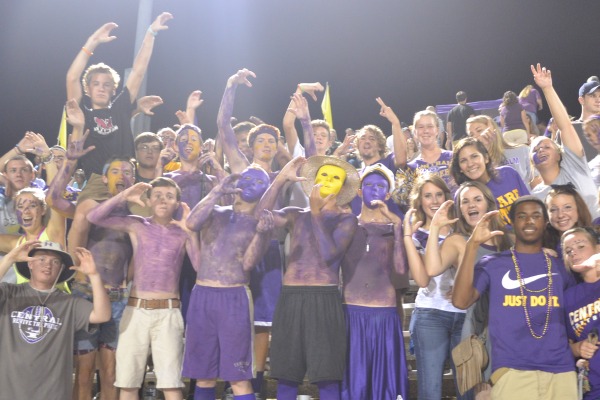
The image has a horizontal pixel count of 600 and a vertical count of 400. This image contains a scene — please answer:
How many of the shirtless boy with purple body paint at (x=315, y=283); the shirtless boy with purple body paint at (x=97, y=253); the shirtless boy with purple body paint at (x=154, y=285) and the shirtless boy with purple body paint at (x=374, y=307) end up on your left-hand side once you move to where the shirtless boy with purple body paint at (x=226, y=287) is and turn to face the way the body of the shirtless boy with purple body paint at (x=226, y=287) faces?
2

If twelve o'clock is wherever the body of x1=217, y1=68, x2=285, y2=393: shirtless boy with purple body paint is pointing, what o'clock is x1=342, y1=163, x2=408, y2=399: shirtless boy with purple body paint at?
x1=342, y1=163, x2=408, y2=399: shirtless boy with purple body paint is roughly at 10 o'clock from x1=217, y1=68, x2=285, y2=393: shirtless boy with purple body paint.

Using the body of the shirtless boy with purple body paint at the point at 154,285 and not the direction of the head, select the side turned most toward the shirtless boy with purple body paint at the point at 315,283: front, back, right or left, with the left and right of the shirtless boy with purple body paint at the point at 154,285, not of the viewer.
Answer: left

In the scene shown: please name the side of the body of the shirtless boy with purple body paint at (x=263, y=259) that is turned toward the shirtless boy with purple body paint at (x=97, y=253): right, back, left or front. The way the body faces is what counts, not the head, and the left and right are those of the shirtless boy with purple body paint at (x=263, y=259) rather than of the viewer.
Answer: right

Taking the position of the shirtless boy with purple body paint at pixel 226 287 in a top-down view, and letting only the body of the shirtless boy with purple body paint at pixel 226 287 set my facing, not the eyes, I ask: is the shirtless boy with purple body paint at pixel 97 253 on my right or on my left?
on my right

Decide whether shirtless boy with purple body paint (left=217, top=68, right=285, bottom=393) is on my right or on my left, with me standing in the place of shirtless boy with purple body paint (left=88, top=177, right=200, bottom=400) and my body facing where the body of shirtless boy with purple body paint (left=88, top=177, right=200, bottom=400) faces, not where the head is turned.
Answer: on my left

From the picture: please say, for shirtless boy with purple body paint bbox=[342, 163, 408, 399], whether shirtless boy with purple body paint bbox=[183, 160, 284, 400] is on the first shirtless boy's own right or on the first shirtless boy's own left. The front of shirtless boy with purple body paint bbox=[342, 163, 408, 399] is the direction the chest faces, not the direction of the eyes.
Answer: on the first shirtless boy's own right
